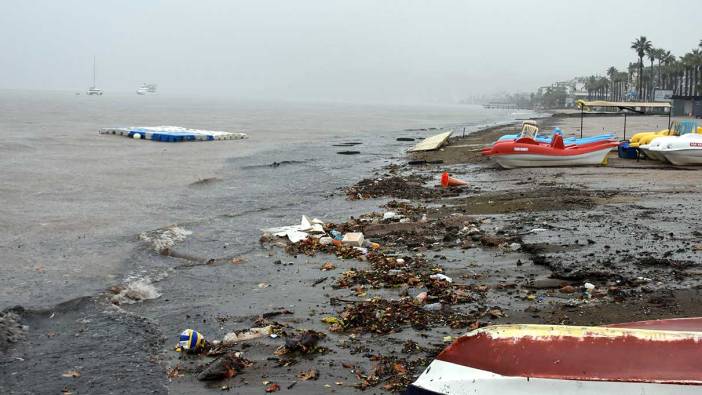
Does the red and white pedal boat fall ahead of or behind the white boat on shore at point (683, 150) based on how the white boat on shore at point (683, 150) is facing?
ahead

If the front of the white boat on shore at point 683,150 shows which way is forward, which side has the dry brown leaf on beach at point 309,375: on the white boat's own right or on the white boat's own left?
on the white boat's own left

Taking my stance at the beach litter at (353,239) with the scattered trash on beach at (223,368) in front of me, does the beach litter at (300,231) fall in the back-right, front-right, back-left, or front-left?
back-right

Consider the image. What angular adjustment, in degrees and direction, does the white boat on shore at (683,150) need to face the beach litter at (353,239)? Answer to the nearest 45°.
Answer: approximately 90° to its left

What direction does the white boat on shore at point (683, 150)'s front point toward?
to the viewer's left

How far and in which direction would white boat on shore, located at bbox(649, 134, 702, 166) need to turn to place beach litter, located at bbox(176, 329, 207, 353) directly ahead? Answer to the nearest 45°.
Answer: approximately 90° to its left

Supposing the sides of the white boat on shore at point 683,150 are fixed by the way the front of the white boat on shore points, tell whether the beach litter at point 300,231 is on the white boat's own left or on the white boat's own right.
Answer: on the white boat's own left

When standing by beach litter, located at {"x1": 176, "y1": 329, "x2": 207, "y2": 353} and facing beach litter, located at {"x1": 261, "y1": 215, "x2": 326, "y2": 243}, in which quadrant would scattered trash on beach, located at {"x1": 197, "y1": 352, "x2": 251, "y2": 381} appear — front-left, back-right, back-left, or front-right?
back-right

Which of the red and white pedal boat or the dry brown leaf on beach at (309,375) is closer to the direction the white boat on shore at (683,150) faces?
the red and white pedal boat

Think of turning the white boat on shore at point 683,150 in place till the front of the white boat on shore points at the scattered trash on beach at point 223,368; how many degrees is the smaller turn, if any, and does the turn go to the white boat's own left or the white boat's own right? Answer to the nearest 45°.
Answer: approximately 90° to the white boat's own left
